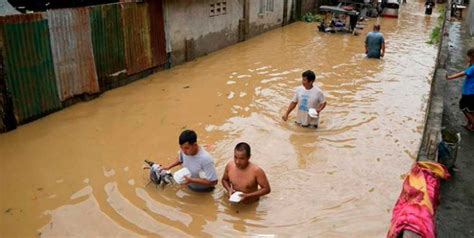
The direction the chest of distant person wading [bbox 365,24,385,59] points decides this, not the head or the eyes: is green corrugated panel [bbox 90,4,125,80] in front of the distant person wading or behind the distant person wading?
behind

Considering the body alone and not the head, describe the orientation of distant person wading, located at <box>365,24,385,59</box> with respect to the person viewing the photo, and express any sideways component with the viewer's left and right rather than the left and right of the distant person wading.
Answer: facing away from the viewer

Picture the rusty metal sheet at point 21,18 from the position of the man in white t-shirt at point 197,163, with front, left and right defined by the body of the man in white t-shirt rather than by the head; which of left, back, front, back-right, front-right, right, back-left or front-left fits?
right

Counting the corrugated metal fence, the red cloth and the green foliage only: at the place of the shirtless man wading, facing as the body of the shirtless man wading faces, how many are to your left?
1

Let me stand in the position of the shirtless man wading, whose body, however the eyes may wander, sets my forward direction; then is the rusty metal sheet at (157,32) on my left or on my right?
on my right

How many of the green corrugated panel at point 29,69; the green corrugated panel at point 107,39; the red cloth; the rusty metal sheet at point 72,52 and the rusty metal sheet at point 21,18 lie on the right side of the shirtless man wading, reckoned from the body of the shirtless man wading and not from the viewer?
4

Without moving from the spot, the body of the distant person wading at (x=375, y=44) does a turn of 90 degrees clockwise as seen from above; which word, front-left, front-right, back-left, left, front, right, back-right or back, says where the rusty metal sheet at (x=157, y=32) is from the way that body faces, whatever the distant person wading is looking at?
back-right

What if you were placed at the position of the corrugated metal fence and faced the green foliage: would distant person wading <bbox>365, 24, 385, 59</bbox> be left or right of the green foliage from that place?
right

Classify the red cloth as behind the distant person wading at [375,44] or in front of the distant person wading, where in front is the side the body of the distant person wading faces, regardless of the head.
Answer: behind

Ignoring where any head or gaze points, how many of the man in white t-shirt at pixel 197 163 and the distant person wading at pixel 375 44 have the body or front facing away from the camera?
1

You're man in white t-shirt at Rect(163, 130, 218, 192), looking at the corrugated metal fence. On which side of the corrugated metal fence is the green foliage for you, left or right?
right

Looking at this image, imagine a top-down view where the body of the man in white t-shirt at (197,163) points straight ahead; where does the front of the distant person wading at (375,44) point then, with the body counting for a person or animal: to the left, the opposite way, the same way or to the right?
the opposite way

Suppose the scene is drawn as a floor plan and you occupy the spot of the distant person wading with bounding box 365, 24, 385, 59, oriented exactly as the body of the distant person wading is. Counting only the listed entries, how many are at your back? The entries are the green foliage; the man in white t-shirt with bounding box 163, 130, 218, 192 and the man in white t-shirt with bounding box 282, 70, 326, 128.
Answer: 2
